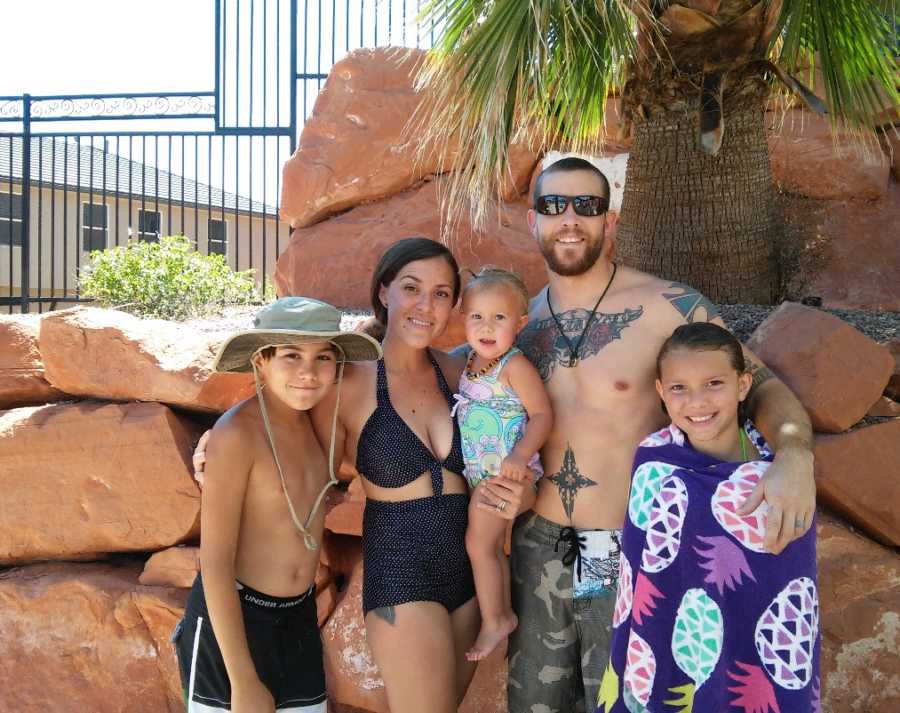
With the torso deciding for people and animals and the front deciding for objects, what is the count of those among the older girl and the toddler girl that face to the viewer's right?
0

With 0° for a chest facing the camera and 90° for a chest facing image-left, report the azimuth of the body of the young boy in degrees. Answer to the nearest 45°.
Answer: approximately 315°

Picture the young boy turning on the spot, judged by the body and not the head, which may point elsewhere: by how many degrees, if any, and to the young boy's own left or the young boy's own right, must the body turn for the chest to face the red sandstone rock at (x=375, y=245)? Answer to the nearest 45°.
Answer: approximately 135° to the young boy's own left

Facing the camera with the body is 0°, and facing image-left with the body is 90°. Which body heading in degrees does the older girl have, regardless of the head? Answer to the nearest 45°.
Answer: approximately 0°

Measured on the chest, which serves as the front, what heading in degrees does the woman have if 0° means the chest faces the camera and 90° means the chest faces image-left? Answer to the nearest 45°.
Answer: approximately 315°

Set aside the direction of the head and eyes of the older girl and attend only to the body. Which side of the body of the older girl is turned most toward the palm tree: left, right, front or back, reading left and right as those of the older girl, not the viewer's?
back

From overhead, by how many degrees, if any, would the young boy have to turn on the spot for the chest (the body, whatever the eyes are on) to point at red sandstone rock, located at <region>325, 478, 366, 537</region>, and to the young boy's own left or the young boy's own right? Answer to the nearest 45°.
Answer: approximately 135° to the young boy's own left
